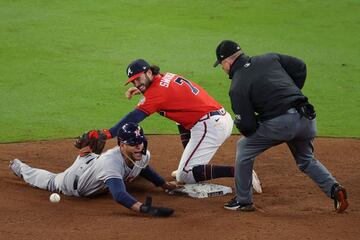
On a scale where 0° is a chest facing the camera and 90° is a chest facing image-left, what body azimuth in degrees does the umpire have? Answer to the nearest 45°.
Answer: approximately 135°

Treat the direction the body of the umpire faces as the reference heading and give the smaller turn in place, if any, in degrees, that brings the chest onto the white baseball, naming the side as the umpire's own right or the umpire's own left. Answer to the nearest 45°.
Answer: approximately 45° to the umpire's own left
